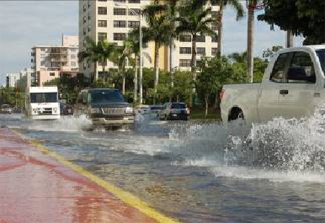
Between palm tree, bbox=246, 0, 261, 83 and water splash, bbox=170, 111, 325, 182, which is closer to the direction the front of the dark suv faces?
the water splash

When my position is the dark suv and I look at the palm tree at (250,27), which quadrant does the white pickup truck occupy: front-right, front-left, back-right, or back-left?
back-right

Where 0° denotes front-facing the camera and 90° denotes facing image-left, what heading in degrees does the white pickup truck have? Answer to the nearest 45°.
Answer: approximately 315°

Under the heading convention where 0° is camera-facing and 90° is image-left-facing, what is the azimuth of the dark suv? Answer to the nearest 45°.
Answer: approximately 315°

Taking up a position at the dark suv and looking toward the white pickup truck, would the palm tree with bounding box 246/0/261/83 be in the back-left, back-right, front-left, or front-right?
back-left

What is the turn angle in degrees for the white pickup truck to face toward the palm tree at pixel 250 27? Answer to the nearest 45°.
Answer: approximately 135° to its left

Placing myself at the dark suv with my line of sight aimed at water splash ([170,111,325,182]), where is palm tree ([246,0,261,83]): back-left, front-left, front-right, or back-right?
back-left

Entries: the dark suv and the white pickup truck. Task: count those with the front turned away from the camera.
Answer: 0
